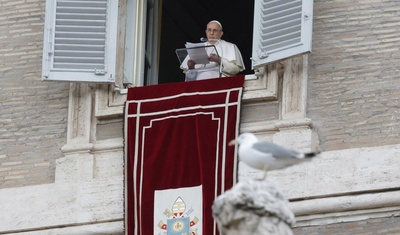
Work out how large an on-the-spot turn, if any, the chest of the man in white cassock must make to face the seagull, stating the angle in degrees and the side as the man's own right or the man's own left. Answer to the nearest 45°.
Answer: approximately 45° to the man's own left

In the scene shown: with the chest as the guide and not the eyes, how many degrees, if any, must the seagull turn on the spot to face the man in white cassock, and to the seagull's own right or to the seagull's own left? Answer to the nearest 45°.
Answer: approximately 90° to the seagull's own right

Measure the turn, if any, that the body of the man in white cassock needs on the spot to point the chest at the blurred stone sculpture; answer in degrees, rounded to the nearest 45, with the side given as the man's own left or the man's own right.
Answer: approximately 45° to the man's own left

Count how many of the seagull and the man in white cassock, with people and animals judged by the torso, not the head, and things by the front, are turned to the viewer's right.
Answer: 0

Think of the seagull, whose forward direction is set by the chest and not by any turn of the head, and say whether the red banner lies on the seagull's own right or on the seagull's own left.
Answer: on the seagull's own right

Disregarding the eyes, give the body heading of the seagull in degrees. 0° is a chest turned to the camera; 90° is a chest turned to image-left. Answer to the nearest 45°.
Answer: approximately 90°
